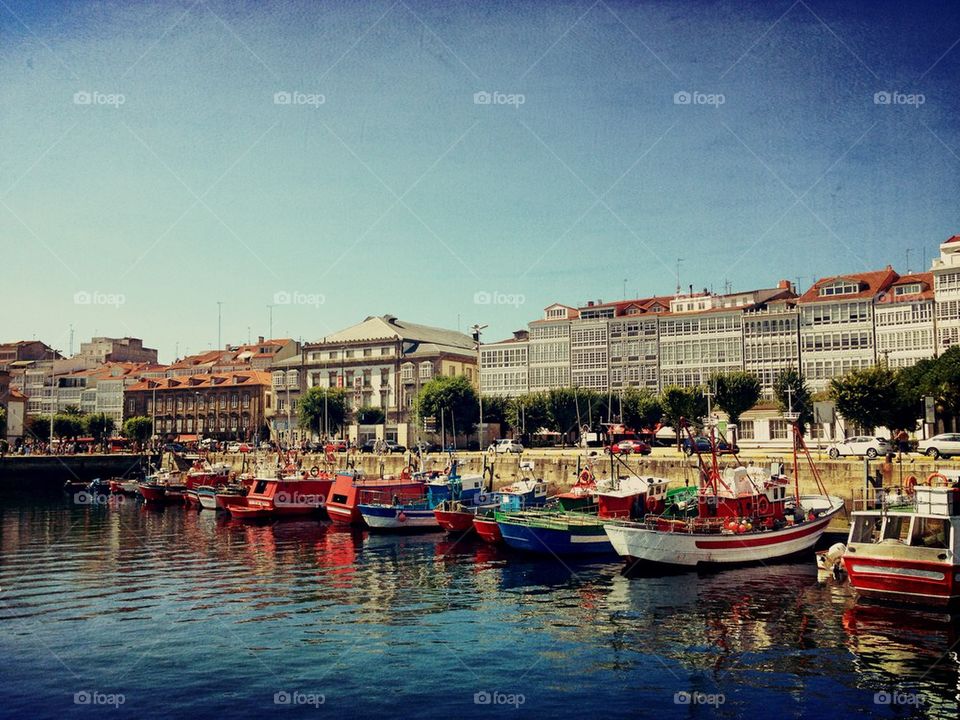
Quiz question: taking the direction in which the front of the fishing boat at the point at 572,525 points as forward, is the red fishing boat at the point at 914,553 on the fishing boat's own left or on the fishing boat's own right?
on the fishing boat's own left

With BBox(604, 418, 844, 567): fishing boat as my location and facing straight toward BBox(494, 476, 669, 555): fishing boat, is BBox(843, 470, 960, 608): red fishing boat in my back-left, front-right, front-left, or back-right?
back-left

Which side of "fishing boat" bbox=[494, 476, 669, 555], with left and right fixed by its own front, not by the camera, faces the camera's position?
left

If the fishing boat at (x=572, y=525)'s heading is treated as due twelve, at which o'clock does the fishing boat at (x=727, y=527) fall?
the fishing boat at (x=727, y=527) is roughly at 7 o'clock from the fishing boat at (x=572, y=525).
